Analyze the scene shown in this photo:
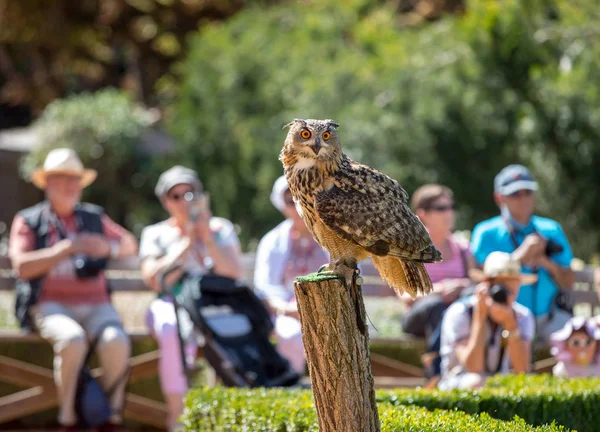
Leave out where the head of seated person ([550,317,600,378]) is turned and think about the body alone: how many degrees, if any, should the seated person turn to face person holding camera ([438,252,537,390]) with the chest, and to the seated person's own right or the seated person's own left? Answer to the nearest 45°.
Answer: approximately 45° to the seated person's own right

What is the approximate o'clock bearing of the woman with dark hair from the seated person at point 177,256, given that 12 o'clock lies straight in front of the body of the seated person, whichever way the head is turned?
The woman with dark hair is roughly at 9 o'clock from the seated person.

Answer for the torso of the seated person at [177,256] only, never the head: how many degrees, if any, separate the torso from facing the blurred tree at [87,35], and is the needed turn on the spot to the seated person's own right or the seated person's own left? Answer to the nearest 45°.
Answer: approximately 180°

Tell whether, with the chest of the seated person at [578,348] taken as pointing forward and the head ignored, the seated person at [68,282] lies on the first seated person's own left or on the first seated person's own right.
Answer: on the first seated person's own right

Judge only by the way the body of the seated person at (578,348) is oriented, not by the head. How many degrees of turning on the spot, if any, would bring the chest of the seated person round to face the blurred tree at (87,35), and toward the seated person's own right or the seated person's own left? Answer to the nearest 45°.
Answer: approximately 135° to the seated person's own right

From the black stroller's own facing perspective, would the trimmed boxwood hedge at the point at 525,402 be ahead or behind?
ahead

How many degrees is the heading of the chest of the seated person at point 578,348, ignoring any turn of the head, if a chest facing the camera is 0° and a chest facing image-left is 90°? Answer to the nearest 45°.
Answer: approximately 0°

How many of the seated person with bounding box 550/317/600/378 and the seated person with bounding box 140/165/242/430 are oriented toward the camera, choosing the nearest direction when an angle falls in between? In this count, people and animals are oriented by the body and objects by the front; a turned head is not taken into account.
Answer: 2

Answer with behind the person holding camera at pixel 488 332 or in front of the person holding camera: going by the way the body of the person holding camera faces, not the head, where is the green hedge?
in front

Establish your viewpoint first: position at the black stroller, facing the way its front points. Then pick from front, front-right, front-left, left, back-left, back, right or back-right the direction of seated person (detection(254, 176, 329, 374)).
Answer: left
